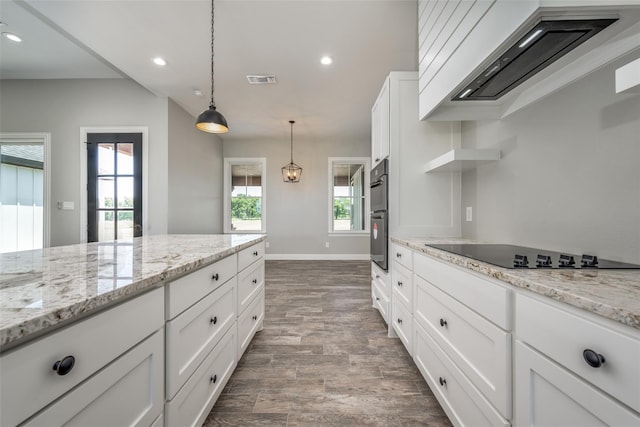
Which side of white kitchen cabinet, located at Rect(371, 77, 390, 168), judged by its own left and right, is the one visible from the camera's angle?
left

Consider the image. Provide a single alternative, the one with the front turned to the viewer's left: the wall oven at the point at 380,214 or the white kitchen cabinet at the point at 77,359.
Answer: the wall oven

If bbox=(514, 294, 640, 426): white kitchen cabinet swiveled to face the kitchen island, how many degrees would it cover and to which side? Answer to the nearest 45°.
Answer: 0° — it already faces it

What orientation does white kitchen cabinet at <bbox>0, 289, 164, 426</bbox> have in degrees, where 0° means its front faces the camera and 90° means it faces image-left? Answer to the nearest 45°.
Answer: approximately 315°

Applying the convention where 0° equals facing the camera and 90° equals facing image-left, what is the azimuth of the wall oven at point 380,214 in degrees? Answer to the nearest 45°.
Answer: approximately 90°

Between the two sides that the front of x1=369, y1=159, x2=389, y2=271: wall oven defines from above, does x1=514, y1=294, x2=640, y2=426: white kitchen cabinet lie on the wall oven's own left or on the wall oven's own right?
on the wall oven's own left

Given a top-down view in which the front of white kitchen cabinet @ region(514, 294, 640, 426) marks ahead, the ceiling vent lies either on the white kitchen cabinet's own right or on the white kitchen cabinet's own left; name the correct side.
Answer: on the white kitchen cabinet's own right

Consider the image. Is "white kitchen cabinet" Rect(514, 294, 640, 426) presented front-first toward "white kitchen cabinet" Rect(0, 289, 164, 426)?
yes

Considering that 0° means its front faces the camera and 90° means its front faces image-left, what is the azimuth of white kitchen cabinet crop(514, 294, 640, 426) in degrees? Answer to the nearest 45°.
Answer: approximately 45°

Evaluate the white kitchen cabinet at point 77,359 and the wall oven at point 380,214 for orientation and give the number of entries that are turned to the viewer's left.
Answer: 1

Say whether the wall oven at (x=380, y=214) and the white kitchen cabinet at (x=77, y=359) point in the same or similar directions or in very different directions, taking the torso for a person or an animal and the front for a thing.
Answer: very different directions

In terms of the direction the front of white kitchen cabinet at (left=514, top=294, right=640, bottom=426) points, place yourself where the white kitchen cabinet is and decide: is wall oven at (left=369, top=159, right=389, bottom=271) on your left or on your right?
on your right

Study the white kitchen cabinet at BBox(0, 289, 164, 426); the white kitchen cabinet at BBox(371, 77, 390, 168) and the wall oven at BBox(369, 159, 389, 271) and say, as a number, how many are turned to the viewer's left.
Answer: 2
